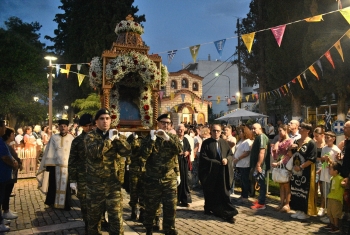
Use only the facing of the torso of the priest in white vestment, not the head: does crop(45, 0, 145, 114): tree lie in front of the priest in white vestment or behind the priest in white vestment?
behind

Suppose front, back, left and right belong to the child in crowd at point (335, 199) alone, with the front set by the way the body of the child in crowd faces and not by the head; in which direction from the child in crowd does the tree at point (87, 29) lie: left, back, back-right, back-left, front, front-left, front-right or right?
front-right

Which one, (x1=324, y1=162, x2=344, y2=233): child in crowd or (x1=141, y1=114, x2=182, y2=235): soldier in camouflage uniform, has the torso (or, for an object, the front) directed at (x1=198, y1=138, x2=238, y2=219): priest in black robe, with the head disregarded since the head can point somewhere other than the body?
the child in crowd

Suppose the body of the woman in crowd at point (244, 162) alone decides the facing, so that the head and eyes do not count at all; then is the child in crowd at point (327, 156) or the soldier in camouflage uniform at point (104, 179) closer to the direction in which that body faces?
the soldier in camouflage uniform

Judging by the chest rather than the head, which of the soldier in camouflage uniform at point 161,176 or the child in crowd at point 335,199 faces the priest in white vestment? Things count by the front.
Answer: the child in crowd

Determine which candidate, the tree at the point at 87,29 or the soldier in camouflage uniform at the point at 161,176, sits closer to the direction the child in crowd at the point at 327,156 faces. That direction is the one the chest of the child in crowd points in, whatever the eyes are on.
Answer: the soldier in camouflage uniform

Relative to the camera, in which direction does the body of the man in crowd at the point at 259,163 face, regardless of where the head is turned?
to the viewer's left

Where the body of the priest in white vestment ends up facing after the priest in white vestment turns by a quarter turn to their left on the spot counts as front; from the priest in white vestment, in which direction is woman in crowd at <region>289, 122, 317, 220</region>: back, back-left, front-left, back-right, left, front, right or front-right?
front-right

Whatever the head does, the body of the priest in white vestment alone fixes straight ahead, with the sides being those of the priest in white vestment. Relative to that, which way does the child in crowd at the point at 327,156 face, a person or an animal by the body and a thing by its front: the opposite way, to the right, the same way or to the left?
to the right

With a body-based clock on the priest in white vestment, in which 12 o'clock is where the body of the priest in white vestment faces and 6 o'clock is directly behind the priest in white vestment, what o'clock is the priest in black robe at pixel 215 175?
The priest in black robe is roughly at 10 o'clock from the priest in white vestment.

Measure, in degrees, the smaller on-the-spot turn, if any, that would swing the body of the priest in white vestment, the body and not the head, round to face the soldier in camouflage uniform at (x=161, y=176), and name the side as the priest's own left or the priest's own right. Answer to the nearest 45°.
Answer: approximately 45° to the priest's own left

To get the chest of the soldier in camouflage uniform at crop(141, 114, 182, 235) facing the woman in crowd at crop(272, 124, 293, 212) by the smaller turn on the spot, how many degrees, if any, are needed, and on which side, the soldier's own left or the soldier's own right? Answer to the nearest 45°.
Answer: approximately 135° to the soldier's own left

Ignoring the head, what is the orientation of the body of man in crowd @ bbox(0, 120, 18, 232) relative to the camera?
to the viewer's right

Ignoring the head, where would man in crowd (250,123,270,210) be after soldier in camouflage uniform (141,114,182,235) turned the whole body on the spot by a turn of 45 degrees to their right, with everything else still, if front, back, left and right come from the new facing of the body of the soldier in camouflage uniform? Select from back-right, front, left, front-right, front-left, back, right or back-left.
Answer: back
